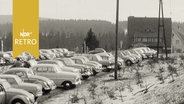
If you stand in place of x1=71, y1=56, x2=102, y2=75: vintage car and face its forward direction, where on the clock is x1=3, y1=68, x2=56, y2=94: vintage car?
x1=3, y1=68, x2=56, y2=94: vintage car is roughly at 2 o'clock from x1=71, y1=56, x2=102, y2=75: vintage car.

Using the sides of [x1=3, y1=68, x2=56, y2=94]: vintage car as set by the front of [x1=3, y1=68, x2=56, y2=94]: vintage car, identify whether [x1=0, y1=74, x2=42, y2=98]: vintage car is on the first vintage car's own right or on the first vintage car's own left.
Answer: on the first vintage car's own right

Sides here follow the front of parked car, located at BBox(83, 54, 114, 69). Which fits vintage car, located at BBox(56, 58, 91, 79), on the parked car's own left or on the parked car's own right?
on the parked car's own right
